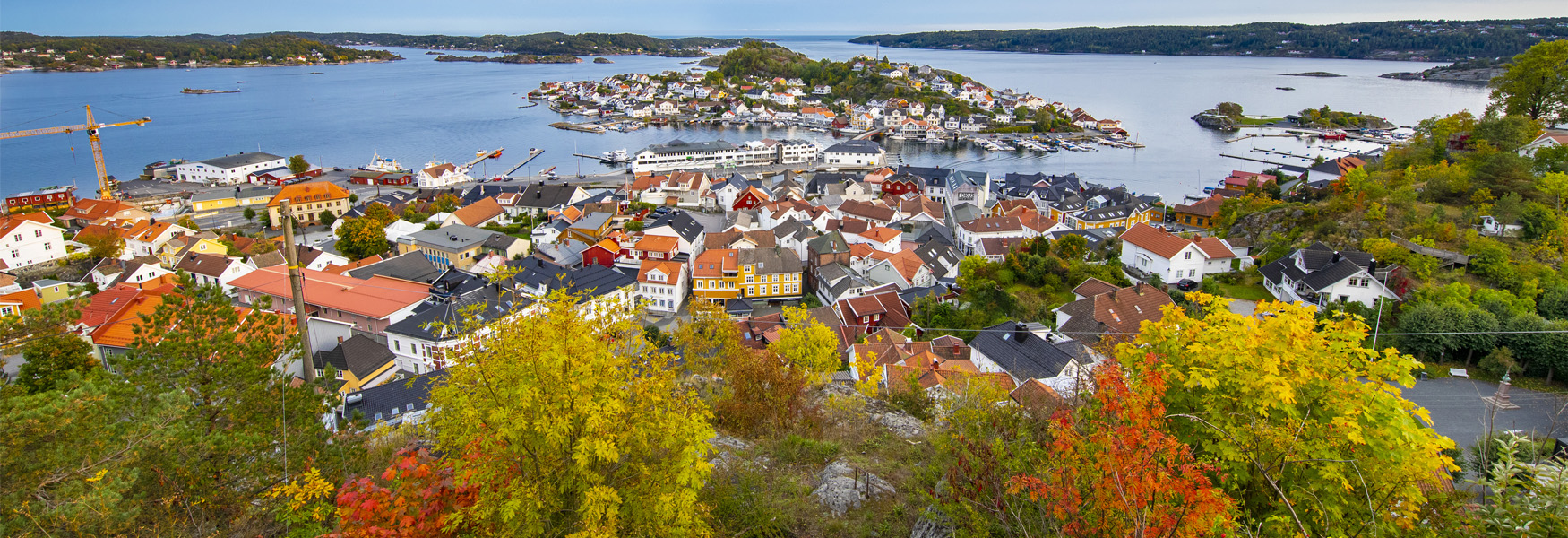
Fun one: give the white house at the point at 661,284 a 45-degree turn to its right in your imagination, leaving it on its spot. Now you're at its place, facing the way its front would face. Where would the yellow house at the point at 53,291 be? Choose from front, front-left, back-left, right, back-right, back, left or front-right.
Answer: front-right

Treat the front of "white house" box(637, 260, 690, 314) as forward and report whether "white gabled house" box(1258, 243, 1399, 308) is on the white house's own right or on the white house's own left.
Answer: on the white house's own left

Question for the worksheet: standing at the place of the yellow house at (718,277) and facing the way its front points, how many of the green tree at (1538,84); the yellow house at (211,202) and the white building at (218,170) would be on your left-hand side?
1

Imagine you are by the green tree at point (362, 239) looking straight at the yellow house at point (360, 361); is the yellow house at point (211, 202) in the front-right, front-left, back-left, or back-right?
back-right

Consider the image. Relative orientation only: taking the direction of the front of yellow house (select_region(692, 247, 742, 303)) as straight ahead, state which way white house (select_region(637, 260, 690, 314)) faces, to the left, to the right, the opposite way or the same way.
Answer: the same way

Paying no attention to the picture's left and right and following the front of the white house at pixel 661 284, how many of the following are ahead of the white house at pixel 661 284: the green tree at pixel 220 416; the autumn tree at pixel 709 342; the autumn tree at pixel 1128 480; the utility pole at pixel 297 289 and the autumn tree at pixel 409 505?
5

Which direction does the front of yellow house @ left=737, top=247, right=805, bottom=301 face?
toward the camera

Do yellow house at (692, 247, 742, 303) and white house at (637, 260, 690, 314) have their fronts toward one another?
no

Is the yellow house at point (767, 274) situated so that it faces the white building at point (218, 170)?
no

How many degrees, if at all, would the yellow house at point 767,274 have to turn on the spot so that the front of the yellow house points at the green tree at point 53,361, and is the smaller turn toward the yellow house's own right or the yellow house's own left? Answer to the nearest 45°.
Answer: approximately 45° to the yellow house's own right

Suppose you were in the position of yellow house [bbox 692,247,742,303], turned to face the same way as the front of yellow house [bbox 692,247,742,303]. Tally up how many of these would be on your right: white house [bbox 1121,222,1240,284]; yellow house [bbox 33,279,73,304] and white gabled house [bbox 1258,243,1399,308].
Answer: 1

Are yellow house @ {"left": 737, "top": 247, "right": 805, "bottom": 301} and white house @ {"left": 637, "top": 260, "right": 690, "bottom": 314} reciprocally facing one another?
no

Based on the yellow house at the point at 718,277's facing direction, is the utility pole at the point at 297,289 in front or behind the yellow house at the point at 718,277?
in front

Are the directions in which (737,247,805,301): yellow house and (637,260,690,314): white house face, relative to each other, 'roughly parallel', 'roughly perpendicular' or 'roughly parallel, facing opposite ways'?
roughly parallel

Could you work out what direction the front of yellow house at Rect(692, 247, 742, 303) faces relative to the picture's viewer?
facing the viewer

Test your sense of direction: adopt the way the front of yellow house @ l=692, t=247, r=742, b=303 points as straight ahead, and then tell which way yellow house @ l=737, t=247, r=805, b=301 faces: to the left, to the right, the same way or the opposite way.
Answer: the same way

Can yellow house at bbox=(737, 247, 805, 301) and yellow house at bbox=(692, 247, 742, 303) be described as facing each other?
no

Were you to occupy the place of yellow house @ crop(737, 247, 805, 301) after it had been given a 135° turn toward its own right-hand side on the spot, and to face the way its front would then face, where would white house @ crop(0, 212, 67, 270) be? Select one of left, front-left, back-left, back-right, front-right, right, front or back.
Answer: front-left
